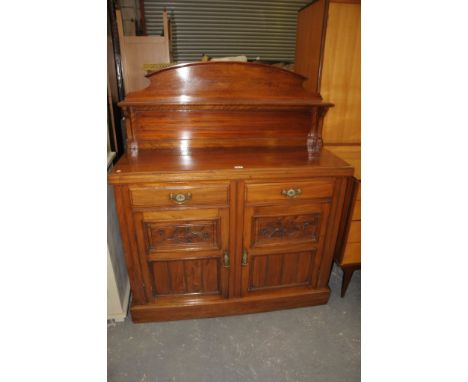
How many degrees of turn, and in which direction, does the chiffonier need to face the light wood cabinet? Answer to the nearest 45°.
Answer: approximately 135° to its left

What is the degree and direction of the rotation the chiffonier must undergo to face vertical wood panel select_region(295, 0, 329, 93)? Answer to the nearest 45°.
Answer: approximately 135° to its left

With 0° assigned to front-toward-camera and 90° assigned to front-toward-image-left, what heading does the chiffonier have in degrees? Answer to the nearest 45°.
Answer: approximately 0°
